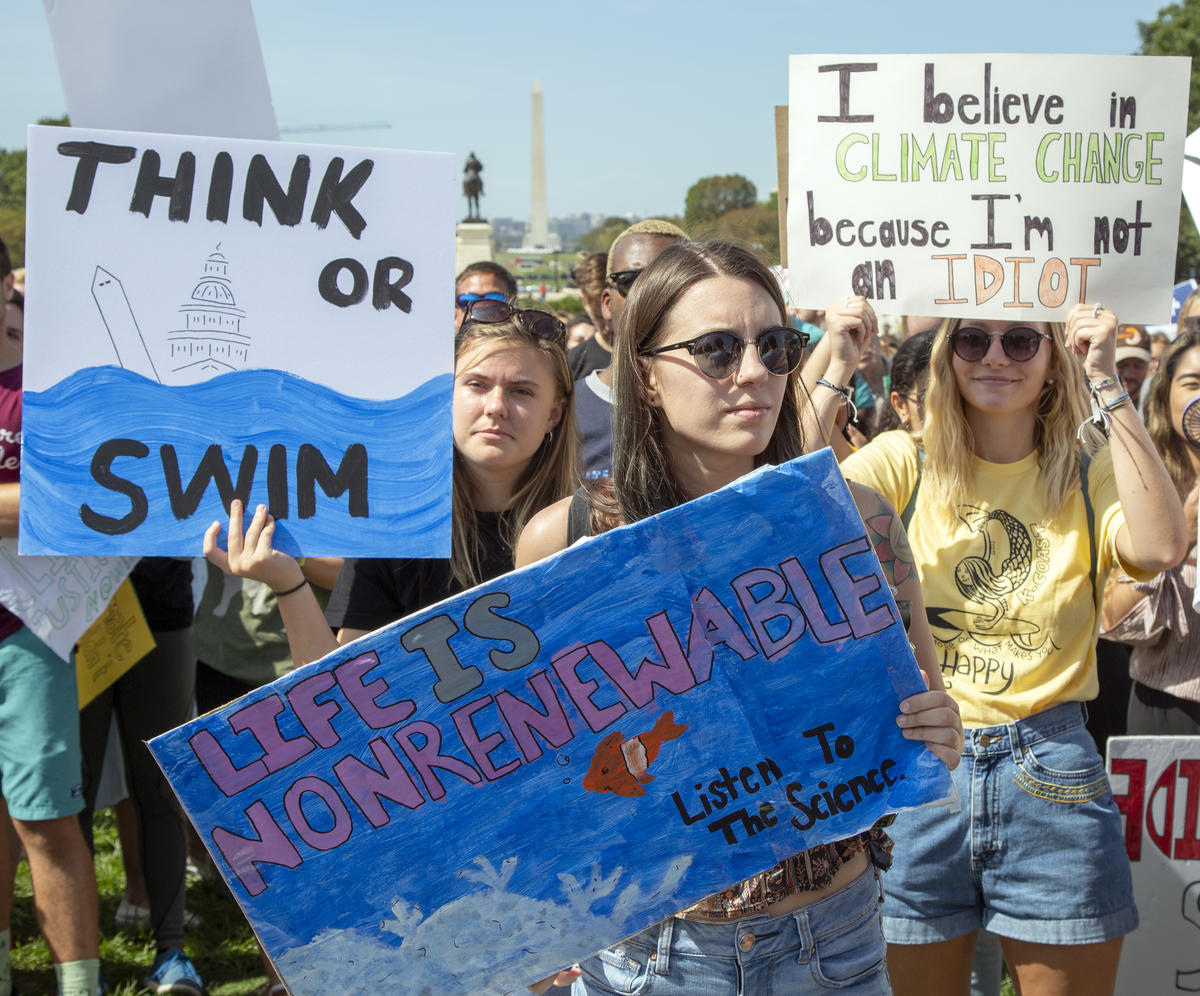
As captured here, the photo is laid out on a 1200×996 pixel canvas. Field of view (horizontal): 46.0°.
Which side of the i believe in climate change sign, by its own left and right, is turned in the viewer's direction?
front

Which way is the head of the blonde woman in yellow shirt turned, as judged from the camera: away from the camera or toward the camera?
toward the camera

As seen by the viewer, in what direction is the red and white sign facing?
toward the camera

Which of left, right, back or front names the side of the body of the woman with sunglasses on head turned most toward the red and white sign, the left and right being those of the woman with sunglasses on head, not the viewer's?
left

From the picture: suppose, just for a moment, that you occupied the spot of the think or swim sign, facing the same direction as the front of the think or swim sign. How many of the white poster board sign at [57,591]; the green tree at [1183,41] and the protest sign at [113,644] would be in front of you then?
0

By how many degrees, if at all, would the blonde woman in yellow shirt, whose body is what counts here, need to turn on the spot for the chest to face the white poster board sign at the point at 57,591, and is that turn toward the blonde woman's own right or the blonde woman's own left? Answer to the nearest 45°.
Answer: approximately 90° to the blonde woman's own right

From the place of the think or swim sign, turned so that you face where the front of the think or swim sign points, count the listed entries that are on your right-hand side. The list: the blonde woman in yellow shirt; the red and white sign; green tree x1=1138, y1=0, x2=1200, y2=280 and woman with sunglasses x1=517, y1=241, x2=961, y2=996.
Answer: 0

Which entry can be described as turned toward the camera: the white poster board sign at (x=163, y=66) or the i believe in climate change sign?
the i believe in climate change sign

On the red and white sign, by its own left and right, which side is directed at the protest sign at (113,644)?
right

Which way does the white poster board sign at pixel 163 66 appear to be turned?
away from the camera

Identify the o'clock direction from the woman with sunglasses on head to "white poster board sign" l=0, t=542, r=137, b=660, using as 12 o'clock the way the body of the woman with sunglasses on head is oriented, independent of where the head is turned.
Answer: The white poster board sign is roughly at 4 o'clock from the woman with sunglasses on head.

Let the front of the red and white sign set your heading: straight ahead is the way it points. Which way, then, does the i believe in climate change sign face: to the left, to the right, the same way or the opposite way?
the same way

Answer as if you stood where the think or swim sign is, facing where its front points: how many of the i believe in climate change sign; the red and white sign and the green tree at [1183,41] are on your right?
0

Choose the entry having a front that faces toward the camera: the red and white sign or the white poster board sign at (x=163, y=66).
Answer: the red and white sign

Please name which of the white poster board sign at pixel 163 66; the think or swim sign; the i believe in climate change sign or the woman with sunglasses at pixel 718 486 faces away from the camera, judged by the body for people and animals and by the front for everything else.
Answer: the white poster board sign

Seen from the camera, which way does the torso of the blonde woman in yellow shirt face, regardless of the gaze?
toward the camera
